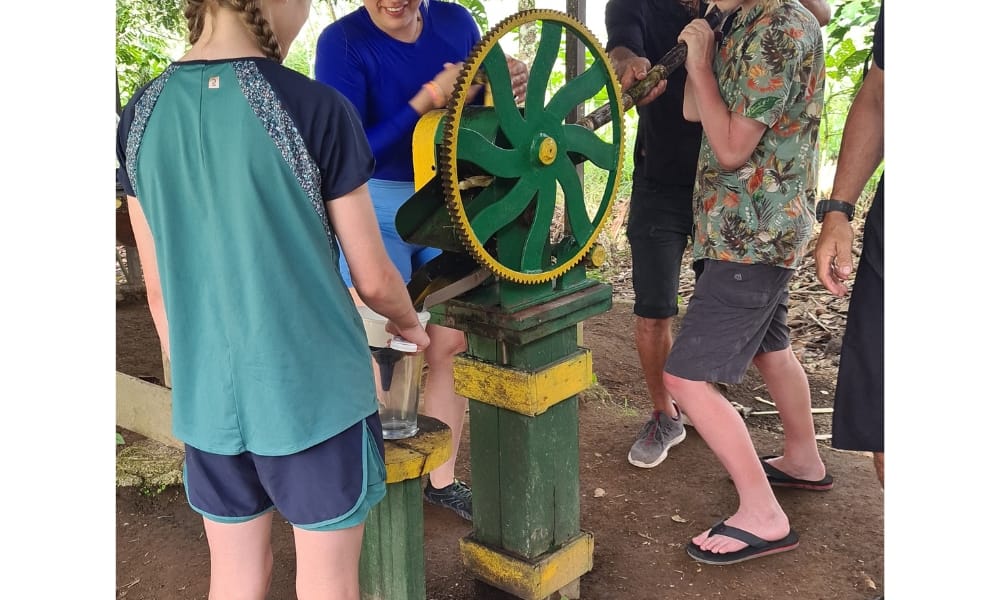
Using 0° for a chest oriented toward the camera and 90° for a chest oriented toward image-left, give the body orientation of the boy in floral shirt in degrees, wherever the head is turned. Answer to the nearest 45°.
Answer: approximately 90°

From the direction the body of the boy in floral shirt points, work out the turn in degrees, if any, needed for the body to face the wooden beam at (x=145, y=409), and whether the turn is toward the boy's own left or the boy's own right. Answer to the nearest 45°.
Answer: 0° — they already face it

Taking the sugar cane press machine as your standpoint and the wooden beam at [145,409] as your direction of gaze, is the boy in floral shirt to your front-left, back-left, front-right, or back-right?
back-right

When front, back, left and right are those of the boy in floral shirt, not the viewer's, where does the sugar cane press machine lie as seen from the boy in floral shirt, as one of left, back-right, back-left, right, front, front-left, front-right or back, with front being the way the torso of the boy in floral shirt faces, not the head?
front-left
